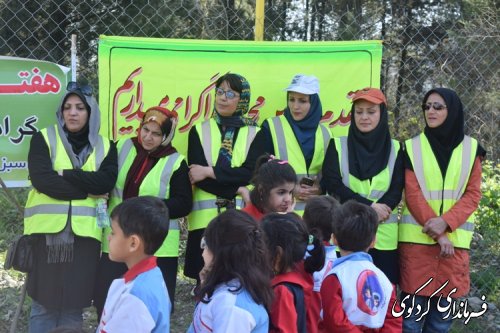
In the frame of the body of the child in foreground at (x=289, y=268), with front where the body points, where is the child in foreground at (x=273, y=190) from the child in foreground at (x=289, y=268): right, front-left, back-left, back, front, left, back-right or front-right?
front-right

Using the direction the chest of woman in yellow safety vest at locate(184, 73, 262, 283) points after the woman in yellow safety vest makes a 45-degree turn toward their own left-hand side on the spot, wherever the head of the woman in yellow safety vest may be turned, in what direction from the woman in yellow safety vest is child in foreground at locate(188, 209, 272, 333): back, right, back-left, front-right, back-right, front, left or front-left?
front-right

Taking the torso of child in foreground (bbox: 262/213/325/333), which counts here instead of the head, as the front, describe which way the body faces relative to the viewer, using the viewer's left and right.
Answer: facing away from the viewer and to the left of the viewer

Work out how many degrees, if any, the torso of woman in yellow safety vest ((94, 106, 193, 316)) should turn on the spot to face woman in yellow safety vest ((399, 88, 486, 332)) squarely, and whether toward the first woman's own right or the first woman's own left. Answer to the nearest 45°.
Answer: approximately 135° to the first woman's own left

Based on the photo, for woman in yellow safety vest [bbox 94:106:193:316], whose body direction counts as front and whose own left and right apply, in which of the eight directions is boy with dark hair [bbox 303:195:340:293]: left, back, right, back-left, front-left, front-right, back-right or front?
left

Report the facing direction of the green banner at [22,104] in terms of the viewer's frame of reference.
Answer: facing the viewer

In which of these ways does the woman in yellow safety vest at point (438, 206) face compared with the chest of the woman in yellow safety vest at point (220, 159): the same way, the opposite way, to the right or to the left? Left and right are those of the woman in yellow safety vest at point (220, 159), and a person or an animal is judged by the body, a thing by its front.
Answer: the same way

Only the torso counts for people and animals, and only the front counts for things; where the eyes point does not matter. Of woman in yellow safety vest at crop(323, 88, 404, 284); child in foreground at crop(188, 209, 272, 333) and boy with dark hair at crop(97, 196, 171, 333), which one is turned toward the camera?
the woman in yellow safety vest

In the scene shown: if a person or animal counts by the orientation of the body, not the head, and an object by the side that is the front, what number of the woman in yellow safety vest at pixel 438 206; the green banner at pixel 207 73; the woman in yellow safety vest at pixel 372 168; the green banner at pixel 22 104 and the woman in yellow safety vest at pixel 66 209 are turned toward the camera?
5

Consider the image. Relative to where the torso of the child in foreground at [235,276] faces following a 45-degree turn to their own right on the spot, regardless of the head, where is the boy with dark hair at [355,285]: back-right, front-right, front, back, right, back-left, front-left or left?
front-right

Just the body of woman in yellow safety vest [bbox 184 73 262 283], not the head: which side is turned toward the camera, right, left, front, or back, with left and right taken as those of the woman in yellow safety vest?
front

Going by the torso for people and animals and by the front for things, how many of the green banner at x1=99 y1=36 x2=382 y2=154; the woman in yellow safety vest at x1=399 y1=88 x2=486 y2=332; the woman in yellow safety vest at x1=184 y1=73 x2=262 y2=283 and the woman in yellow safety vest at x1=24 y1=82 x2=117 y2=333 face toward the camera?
4
